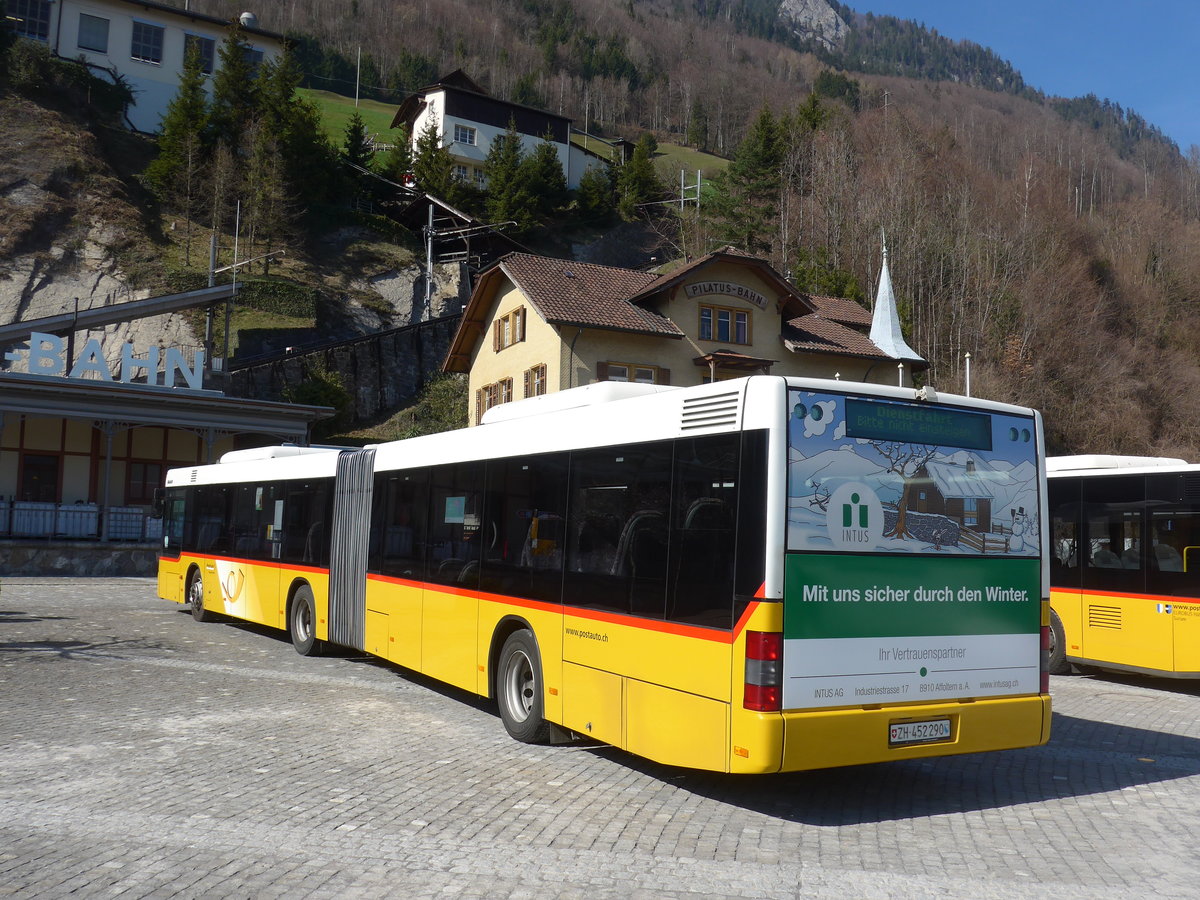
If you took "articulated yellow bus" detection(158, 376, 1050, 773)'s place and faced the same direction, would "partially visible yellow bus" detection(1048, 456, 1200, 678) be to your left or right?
on your right

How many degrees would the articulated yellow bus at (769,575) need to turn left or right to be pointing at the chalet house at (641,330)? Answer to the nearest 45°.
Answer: approximately 45° to its right

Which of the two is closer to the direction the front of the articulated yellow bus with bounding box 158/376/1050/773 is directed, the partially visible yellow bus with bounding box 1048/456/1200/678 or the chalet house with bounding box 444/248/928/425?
the chalet house

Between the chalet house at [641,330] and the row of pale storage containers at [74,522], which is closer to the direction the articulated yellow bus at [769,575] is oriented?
the row of pale storage containers

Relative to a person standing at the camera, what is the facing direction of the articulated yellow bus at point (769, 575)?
facing away from the viewer and to the left of the viewer

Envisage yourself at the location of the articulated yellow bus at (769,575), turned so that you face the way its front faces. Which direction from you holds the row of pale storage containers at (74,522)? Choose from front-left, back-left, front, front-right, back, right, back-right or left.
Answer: front

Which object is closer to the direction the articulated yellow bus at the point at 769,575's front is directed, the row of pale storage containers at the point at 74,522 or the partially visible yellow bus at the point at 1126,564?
the row of pale storage containers
